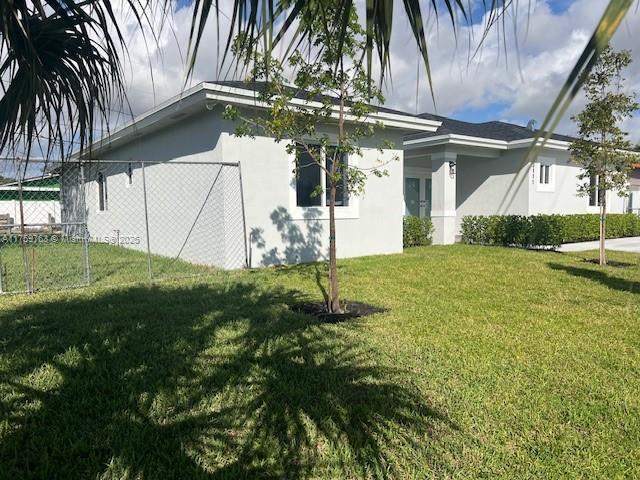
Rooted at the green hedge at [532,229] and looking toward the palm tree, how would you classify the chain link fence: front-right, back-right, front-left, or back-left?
front-right

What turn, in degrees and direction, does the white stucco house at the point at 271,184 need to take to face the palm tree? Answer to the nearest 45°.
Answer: approximately 45° to its right

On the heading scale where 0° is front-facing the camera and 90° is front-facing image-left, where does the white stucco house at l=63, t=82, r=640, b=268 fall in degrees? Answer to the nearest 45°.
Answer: approximately 315°
